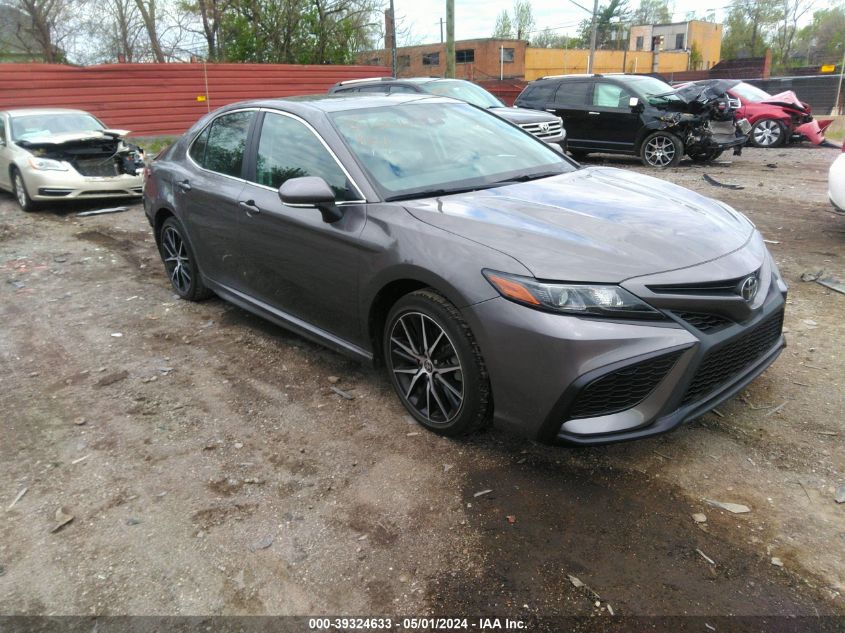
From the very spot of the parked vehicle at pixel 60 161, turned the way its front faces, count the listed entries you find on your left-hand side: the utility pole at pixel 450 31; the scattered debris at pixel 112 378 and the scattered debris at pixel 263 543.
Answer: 1

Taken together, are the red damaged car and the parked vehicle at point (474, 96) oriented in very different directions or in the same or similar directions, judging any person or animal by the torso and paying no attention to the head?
same or similar directions

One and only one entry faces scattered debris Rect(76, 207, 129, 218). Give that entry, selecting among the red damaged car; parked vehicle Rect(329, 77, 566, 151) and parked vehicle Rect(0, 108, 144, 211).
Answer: parked vehicle Rect(0, 108, 144, 211)

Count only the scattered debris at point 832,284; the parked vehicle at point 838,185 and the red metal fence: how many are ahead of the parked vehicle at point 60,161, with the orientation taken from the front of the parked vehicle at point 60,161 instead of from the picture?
2

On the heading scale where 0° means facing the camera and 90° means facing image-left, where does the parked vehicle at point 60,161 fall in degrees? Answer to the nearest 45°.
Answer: approximately 315°

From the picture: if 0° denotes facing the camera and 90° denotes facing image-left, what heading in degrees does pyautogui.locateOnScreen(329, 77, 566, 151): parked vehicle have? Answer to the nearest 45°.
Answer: approximately 315°

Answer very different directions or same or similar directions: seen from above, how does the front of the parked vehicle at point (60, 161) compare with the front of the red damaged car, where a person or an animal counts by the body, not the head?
same or similar directions

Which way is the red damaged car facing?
to the viewer's right

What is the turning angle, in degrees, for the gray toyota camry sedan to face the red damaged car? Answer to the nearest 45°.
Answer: approximately 90° to its left

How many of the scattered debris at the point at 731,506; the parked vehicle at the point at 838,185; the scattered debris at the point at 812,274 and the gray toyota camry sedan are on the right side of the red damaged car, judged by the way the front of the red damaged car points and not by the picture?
4

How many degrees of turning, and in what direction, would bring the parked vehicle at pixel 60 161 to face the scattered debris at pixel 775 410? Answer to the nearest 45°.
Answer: approximately 45° to its right

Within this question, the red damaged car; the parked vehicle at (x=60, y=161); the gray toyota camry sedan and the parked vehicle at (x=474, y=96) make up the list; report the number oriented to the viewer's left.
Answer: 0

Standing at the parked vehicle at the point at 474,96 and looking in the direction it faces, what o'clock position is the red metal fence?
The red metal fence is roughly at 6 o'clock from the parked vehicle.

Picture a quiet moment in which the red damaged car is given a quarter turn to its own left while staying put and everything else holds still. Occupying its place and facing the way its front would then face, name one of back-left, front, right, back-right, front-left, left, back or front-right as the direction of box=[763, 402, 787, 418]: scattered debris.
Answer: back

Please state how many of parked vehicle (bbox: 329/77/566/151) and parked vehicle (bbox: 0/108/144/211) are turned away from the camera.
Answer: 0

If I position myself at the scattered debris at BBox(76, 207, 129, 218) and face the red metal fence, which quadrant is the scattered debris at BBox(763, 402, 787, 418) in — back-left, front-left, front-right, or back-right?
back-right

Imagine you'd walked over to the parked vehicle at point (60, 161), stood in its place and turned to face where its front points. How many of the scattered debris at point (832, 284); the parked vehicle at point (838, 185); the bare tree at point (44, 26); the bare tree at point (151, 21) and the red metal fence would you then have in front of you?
2
